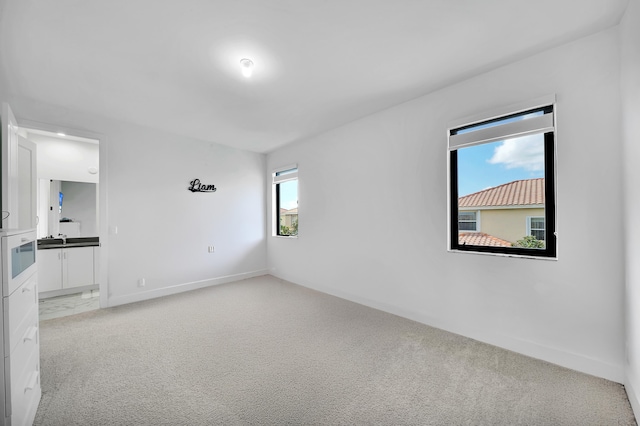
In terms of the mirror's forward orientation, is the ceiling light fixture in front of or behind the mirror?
in front

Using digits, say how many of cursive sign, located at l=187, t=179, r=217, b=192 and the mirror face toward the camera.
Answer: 2

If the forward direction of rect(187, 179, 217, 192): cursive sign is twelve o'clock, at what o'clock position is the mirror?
The mirror is roughly at 4 o'clock from the cursive sign.

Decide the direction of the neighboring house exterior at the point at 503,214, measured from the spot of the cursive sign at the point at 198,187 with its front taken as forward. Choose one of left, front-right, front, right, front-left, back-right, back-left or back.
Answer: front-left

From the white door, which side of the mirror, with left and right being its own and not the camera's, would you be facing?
front

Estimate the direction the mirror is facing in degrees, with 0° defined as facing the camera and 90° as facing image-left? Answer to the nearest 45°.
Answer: approximately 0°

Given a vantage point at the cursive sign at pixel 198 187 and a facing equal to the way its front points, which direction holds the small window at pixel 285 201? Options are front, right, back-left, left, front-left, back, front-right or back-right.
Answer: left

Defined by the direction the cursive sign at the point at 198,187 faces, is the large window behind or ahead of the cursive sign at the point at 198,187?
ahead

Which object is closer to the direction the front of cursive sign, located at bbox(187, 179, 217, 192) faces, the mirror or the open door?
the open door

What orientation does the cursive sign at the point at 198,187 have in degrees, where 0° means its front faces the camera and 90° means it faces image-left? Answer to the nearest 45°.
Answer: approximately 0°

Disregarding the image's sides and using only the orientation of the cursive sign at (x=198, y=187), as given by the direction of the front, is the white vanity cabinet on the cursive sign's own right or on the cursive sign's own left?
on the cursive sign's own right

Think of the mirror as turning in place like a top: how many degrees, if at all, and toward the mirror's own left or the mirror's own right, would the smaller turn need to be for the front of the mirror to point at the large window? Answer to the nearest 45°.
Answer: approximately 45° to the mirror's own left

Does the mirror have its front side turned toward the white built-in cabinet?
yes
